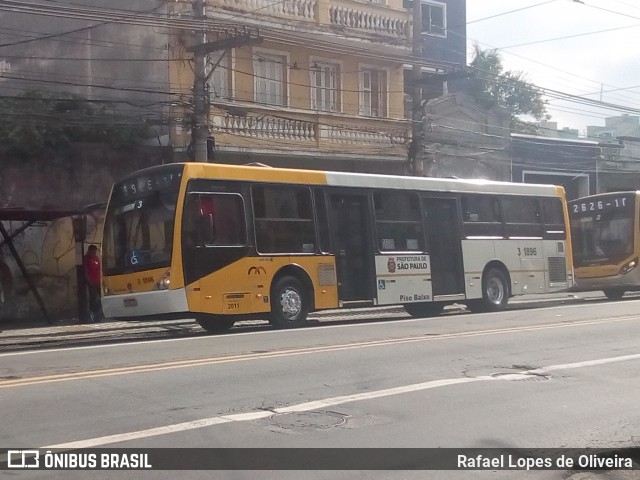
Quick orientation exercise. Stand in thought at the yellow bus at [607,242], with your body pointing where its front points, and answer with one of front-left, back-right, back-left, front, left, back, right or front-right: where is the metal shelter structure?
front

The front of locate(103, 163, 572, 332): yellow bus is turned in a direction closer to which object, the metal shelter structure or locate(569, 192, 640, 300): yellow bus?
the metal shelter structure

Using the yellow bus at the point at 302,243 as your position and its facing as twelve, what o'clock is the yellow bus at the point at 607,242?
the yellow bus at the point at 607,242 is roughly at 6 o'clock from the yellow bus at the point at 302,243.

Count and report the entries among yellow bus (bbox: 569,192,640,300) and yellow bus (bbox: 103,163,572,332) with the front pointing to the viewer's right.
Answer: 0

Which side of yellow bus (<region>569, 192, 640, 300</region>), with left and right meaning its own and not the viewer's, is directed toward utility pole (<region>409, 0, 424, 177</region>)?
front

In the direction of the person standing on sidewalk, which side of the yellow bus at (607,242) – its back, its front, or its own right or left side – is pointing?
front

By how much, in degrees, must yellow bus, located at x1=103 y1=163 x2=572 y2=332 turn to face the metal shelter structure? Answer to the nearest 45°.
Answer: approximately 45° to its right

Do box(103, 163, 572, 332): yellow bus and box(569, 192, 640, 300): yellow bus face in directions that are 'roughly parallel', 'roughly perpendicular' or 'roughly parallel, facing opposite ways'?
roughly parallel

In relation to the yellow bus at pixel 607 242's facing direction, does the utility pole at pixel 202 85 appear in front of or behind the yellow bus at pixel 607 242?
in front
